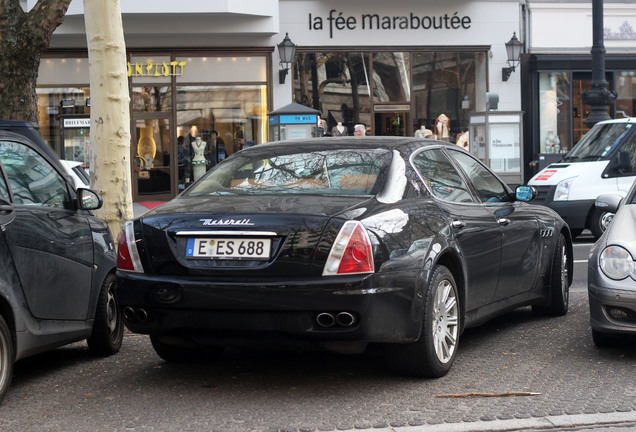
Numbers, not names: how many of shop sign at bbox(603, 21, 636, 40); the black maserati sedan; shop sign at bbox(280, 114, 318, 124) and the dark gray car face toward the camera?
2

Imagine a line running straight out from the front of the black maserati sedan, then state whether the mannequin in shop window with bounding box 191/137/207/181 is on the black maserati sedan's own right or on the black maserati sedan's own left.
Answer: on the black maserati sedan's own left

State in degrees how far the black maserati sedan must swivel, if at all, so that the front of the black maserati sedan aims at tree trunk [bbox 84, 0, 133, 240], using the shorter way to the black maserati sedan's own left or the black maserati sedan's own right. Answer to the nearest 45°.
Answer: approximately 90° to the black maserati sedan's own left

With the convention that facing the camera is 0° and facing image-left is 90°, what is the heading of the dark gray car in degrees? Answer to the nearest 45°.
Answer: approximately 225°

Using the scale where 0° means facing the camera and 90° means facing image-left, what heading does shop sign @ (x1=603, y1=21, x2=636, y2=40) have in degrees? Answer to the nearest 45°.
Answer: approximately 0°

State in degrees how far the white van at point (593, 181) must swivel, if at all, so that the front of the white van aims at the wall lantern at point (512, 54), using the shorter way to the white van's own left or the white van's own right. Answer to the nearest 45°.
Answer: approximately 135° to the white van's own right

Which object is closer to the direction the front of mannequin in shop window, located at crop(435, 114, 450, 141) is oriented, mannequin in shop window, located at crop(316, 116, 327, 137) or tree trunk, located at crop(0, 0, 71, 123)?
the tree trunk

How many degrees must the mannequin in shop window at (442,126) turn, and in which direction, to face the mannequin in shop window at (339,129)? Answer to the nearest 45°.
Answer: approximately 45° to its right

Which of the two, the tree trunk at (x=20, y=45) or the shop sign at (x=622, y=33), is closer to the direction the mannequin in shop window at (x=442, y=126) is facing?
the tree trunk
